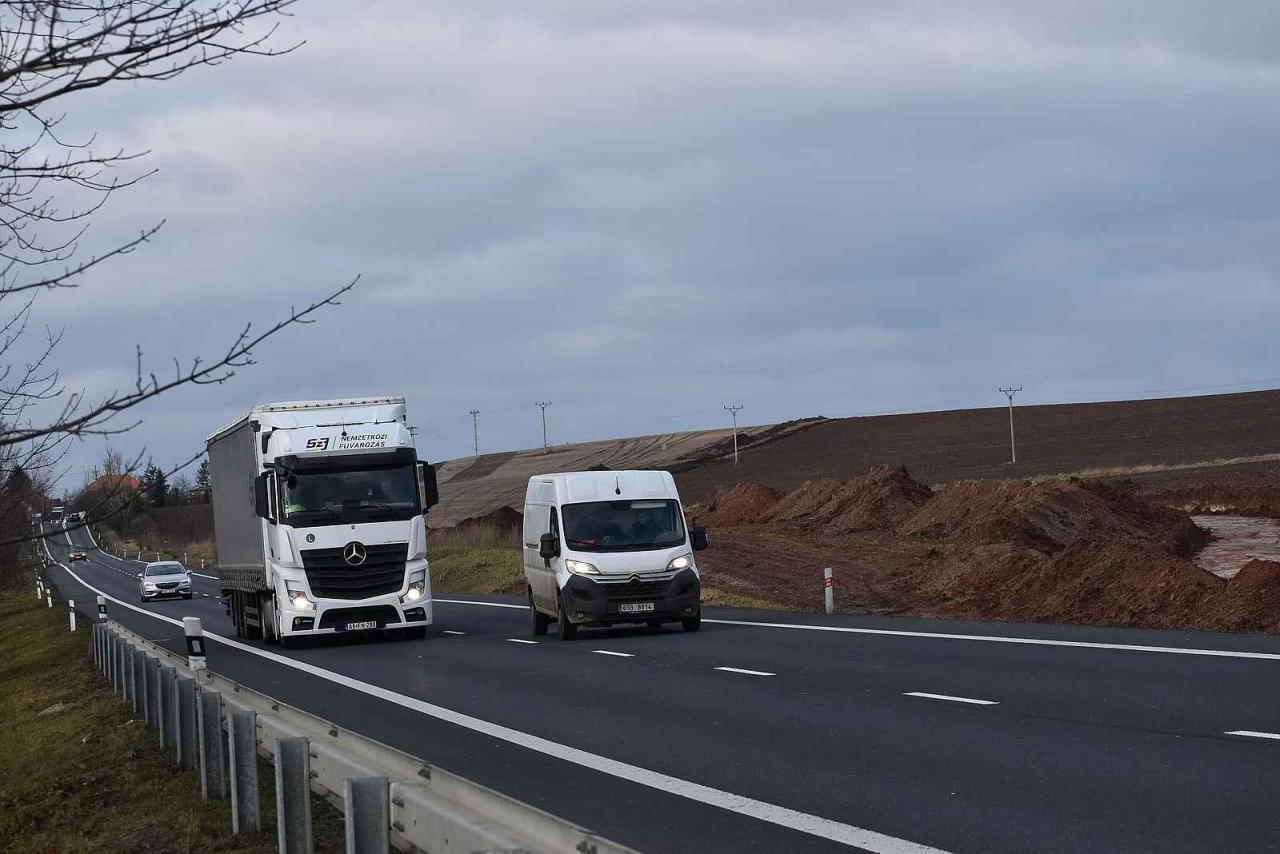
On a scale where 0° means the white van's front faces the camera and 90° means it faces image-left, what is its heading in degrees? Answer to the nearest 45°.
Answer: approximately 0°

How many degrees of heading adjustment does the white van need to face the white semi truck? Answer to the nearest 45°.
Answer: approximately 90° to its right

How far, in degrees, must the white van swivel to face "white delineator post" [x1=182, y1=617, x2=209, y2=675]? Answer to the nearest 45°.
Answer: approximately 45° to its right

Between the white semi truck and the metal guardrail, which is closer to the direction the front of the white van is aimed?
the metal guardrail

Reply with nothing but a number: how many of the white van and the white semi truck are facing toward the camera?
2

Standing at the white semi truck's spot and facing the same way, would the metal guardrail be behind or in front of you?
in front

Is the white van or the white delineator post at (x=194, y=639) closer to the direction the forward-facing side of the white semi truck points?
the white delineator post

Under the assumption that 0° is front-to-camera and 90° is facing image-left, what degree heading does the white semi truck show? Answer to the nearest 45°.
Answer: approximately 0°

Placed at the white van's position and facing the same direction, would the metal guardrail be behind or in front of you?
in front
